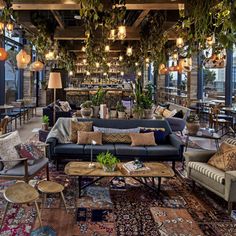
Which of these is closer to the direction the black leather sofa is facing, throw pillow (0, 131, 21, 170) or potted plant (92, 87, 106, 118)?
the throw pillow

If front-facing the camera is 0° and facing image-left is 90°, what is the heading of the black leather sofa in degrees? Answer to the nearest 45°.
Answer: approximately 0°

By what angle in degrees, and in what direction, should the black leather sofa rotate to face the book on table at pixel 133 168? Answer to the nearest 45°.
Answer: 0° — it already faces it

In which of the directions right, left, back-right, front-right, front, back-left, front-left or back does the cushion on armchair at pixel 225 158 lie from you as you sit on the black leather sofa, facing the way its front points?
front-left

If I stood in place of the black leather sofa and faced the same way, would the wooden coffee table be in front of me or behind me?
in front

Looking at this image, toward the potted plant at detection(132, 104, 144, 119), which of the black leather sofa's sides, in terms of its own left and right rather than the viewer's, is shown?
back

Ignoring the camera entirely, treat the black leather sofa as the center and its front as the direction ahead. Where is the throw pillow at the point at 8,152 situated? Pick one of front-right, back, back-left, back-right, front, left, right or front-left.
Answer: front-right

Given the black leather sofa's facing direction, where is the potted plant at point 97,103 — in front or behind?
behind

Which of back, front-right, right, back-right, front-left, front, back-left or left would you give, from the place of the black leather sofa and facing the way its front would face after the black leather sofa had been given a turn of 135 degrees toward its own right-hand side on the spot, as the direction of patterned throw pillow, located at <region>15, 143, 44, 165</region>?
left

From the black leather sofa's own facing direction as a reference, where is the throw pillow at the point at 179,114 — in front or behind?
behind

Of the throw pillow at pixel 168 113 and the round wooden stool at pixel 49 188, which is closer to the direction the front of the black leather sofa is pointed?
the round wooden stool
